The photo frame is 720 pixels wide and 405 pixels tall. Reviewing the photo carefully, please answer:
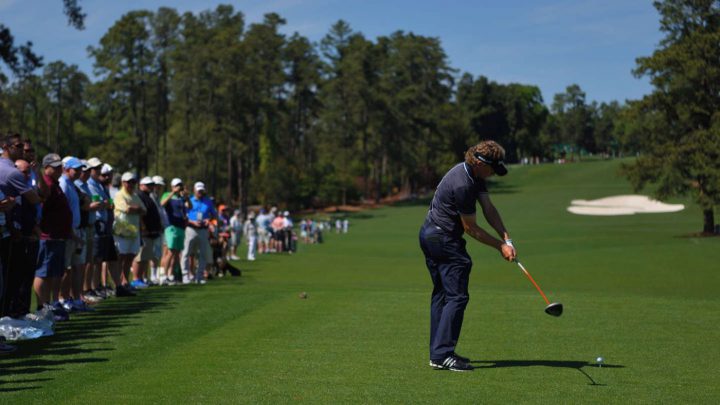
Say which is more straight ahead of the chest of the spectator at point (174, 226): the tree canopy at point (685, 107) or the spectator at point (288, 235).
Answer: the tree canopy

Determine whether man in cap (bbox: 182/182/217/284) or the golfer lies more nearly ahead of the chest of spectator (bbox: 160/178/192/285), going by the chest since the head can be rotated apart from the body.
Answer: the golfer

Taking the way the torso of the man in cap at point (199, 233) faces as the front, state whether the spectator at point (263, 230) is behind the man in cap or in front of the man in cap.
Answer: behind

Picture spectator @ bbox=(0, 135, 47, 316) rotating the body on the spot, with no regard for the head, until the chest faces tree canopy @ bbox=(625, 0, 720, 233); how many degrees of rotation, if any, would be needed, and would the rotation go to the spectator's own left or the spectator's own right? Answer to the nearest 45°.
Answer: approximately 45° to the spectator's own left

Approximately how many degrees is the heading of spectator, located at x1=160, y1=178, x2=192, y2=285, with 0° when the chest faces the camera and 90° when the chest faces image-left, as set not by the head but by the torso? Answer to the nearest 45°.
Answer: approximately 315°

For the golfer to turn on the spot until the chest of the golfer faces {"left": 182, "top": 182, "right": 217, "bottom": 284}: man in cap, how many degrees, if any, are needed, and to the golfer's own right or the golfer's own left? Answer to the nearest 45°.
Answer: approximately 135° to the golfer's own left

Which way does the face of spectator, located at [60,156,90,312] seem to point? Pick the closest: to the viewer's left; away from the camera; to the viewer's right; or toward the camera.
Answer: to the viewer's right

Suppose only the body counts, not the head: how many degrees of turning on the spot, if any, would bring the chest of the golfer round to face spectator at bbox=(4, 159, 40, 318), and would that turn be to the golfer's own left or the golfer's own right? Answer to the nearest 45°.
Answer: approximately 180°

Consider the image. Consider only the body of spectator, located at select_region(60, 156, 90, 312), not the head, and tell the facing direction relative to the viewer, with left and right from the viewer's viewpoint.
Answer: facing to the right of the viewer

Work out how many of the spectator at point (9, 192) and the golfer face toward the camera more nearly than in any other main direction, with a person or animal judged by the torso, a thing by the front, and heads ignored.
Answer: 0

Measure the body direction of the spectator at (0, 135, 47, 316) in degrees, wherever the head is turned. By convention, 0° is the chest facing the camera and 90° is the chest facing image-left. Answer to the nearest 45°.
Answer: approximately 270°

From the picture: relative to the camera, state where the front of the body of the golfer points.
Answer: to the viewer's right
